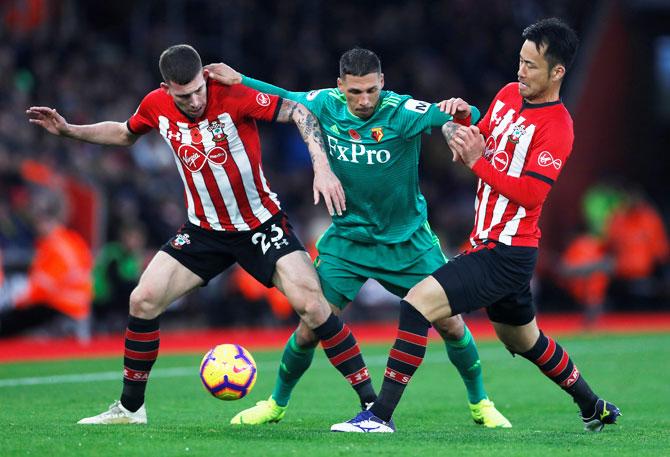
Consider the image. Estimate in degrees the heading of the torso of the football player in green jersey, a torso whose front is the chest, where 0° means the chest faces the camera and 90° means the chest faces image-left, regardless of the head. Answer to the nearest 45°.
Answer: approximately 0°

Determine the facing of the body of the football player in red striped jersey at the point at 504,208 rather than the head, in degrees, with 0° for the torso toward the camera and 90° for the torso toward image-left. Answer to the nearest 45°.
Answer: approximately 45°

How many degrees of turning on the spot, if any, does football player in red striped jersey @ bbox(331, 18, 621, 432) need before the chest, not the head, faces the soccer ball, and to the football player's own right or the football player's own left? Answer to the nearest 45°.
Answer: approximately 45° to the football player's own right

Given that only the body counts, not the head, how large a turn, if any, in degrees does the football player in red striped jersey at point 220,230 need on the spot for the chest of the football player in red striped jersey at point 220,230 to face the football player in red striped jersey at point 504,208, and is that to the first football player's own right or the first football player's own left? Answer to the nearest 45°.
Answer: approximately 45° to the first football player's own left
